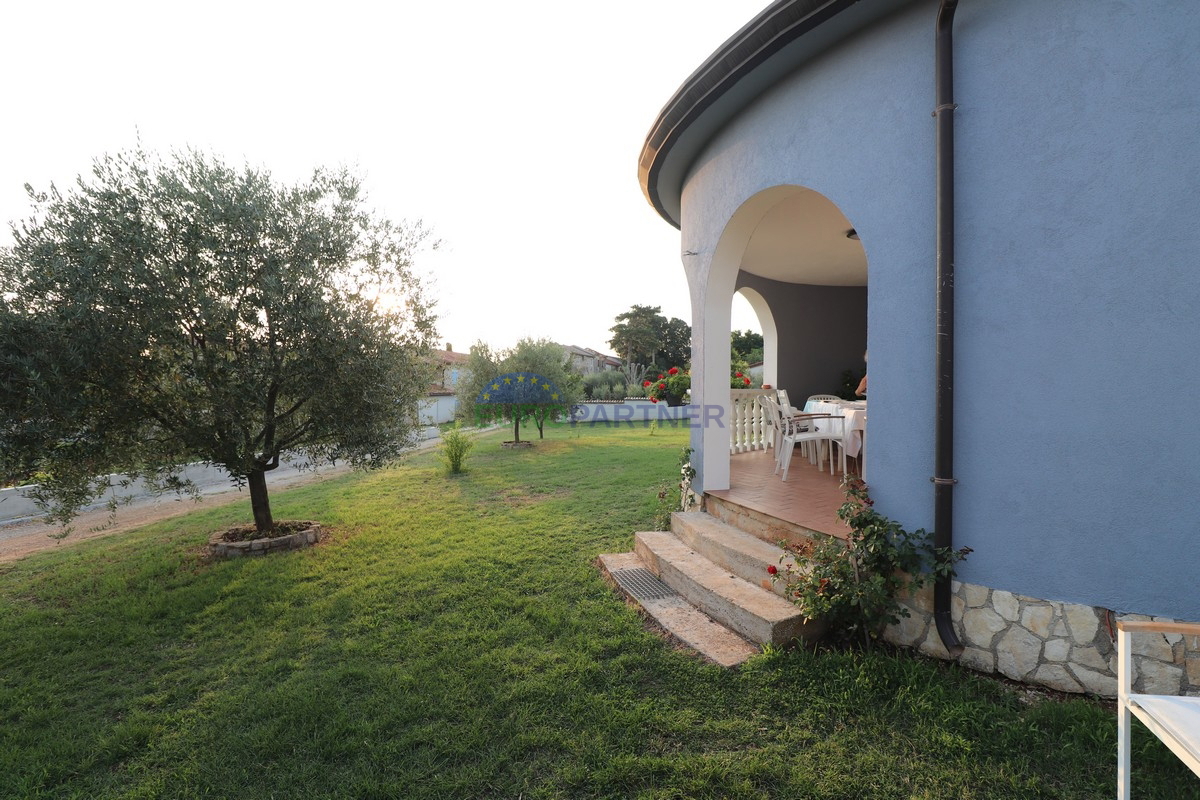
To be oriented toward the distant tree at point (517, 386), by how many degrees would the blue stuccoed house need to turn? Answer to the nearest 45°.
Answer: approximately 45° to its right

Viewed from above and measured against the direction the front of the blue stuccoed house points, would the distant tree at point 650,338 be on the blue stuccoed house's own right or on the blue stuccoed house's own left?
on the blue stuccoed house's own right

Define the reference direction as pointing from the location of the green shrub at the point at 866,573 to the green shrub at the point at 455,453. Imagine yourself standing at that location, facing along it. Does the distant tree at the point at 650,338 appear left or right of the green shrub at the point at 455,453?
right

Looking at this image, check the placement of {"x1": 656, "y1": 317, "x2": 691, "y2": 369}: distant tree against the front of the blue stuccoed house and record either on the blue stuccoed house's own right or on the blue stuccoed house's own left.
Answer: on the blue stuccoed house's own right

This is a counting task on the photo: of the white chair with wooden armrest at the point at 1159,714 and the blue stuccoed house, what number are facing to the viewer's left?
2

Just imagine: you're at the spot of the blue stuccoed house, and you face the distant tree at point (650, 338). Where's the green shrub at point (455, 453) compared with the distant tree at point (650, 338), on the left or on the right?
left

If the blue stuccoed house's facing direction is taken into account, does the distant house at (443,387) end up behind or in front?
in front

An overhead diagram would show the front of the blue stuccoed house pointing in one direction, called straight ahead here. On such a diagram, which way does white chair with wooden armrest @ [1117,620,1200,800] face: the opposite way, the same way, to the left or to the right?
the same way

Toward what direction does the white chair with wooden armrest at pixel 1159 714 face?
to the viewer's left

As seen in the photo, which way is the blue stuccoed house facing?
to the viewer's left

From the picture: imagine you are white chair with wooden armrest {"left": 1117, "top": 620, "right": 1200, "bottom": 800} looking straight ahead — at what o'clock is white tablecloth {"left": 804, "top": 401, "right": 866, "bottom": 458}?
The white tablecloth is roughly at 2 o'clock from the white chair with wooden armrest.

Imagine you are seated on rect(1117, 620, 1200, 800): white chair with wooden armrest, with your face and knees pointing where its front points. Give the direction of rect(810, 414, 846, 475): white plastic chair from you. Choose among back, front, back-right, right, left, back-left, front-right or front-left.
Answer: front-right
